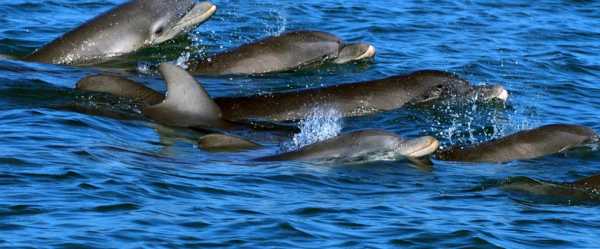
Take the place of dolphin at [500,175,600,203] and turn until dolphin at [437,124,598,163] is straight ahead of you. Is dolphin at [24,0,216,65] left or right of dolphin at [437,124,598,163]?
left

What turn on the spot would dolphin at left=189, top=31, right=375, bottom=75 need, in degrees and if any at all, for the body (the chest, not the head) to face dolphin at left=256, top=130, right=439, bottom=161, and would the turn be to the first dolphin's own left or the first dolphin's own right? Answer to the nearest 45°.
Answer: approximately 90° to the first dolphin's own right

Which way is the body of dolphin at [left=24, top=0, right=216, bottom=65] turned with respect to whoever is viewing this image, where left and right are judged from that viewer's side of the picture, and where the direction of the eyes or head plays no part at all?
facing to the right of the viewer

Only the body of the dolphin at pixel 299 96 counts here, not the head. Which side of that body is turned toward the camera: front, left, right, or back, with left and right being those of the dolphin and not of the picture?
right

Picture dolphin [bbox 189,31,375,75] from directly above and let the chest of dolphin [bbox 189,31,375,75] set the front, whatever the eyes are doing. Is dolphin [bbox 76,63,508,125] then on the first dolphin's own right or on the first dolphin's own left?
on the first dolphin's own right

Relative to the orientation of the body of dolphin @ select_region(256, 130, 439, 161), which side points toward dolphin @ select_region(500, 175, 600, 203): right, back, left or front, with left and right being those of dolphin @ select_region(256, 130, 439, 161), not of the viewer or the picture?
front

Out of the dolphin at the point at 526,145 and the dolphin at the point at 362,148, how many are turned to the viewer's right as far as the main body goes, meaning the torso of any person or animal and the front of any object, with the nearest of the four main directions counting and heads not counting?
2

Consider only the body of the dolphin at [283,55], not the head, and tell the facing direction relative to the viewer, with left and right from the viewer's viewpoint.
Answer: facing to the right of the viewer

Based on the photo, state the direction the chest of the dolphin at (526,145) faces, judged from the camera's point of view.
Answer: to the viewer's right

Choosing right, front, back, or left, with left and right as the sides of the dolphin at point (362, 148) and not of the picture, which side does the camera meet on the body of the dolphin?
right
